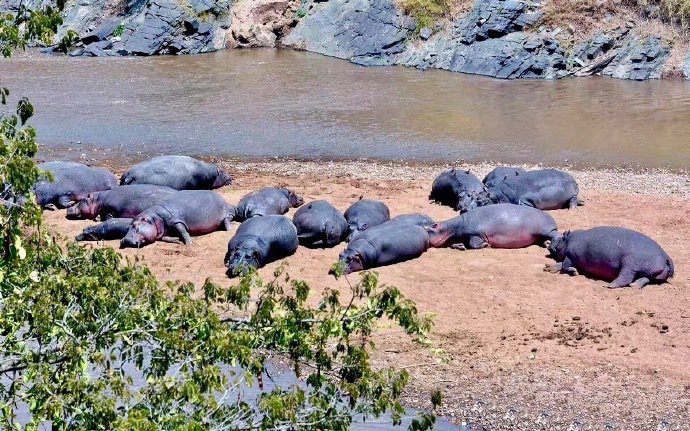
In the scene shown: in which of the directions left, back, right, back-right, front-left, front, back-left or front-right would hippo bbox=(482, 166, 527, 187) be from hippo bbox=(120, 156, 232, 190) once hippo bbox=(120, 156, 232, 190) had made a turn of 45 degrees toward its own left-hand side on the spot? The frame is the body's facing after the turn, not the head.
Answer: front-right

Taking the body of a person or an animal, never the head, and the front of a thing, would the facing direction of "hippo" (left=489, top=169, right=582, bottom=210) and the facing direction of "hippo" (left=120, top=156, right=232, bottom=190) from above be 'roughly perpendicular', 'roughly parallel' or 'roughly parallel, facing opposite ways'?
roughly parallel, facing opposite ways

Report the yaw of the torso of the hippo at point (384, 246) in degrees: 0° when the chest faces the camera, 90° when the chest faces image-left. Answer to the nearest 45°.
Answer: approximately 45°

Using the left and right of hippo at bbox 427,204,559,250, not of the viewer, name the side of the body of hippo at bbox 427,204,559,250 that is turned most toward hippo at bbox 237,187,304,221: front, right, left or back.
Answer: front

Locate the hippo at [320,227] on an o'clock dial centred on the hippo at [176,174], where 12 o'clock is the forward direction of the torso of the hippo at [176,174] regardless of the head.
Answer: the hippo at [320,227] is roughly at 2 o'clock from the hippo at [176,174].

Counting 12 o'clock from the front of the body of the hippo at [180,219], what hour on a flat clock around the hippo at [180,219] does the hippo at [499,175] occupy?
the hippo at [499,175] is roughly at 7 o'clock from the hippo at [180,219].

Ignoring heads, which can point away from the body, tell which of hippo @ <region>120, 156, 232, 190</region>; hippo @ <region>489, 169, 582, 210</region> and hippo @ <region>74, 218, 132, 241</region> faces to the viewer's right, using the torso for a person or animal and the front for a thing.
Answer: hippo @ <region>120, 156, 232, 190</region>

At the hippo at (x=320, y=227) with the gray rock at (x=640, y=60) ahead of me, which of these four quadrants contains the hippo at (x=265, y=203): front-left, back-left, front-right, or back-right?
front-left

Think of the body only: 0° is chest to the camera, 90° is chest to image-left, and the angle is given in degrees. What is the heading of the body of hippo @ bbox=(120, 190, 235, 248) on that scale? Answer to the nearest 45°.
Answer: approximately 45°

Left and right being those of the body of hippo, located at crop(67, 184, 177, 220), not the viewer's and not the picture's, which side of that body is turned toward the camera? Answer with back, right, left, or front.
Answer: left

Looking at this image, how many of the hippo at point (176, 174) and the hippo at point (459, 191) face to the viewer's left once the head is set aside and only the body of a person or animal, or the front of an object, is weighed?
0

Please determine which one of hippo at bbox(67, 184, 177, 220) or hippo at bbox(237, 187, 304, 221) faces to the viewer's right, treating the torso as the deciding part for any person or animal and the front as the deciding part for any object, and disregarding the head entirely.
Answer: hippo at bbox(237, 187, 304, 221)

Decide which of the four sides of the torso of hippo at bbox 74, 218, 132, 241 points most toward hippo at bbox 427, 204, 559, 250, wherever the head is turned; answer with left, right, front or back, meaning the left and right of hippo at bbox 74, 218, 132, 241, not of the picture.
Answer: back

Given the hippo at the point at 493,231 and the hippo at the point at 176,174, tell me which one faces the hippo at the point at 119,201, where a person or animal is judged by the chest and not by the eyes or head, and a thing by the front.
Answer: the hippo at the point at 493,231

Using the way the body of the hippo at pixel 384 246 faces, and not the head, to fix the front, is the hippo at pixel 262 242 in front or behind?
in front

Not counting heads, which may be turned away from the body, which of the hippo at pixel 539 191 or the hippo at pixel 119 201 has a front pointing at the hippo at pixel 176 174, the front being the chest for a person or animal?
the hippo at pixel 539 191

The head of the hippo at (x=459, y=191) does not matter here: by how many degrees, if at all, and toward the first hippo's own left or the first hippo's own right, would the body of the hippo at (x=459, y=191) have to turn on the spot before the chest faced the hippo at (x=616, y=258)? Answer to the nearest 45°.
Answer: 0° — it already faces it

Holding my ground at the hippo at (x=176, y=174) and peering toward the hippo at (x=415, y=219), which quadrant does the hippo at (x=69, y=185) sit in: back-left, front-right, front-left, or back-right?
back-right
